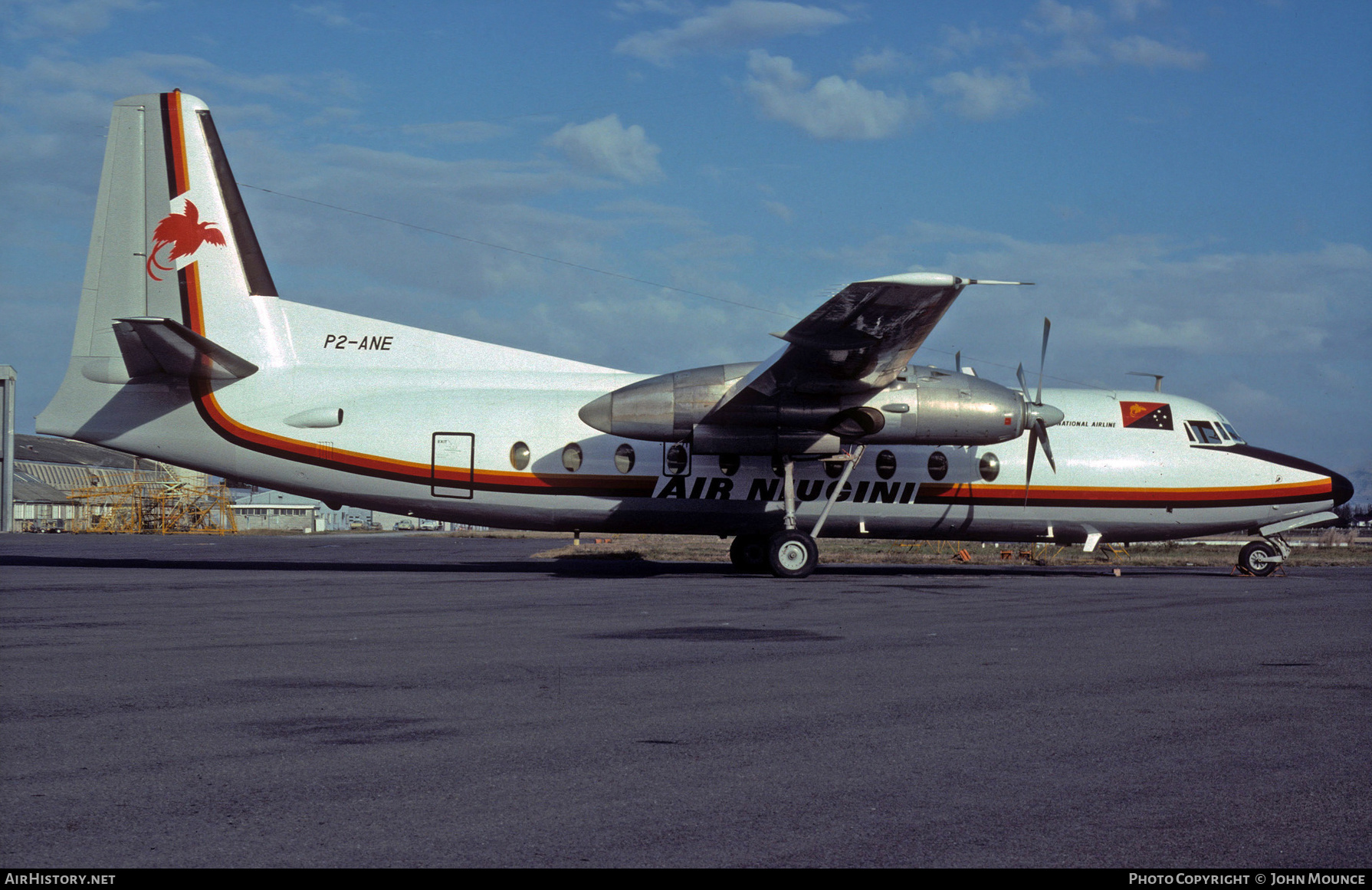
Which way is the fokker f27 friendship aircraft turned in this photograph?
to the viewer's right
